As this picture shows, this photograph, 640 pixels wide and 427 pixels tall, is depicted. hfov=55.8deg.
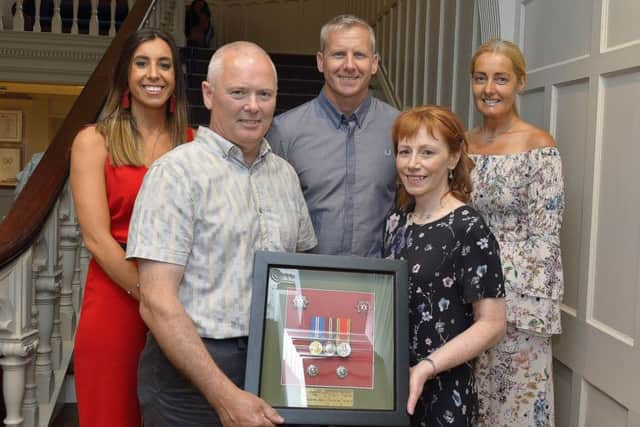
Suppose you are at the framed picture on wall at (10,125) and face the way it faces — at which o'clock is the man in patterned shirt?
The man in patterned shirt is roughly at 12 o'clock from the framed picture on wall.

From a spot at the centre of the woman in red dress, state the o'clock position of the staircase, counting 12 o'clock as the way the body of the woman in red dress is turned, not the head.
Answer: The staircase is roughly at 8 o'clock from the woman in red dress.

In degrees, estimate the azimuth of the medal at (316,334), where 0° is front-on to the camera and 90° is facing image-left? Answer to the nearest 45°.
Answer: approximately 0°

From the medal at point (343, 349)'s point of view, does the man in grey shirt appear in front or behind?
behind

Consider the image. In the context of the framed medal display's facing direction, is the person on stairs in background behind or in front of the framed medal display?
behind

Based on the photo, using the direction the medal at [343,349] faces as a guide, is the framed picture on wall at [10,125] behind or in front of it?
behind

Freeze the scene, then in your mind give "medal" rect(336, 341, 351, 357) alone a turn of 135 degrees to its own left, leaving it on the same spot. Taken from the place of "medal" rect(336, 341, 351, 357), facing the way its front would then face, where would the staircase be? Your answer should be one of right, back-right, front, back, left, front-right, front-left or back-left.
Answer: front-left

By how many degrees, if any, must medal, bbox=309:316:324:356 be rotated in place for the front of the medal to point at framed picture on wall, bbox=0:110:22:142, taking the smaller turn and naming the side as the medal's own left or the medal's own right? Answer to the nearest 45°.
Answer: approximately 135° to the medal's own right

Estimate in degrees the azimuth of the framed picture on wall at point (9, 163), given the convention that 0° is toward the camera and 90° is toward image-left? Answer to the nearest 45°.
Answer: approximately 0°
